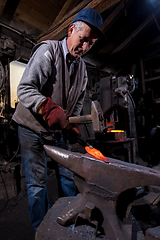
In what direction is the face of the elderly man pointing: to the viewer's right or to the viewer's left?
to the viewer's right

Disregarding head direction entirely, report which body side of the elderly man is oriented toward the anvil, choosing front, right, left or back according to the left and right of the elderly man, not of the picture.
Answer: front
